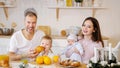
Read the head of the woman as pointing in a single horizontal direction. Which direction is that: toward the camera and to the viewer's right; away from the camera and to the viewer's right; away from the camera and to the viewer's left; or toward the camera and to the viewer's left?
toward the camera and to the viewer's left

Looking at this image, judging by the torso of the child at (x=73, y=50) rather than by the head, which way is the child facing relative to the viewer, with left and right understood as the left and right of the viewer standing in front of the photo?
facing the viewer and to the left of the viewer

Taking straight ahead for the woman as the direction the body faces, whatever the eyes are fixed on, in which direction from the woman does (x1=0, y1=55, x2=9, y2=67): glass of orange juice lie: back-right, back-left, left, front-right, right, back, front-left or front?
front

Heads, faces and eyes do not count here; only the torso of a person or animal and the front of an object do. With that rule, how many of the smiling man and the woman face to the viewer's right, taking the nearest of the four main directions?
0

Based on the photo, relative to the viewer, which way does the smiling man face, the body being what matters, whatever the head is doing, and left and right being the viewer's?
facing the viewer

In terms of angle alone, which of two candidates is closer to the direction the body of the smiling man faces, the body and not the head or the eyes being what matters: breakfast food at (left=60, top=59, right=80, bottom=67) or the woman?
the breakfast food

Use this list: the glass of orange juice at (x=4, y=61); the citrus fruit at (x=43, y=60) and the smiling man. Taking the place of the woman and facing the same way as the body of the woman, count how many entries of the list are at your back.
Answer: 0

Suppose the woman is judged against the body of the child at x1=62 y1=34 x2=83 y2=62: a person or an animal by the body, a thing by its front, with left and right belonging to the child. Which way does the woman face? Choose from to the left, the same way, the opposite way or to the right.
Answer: the same way

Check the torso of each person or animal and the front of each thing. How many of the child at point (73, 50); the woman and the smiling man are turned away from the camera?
0

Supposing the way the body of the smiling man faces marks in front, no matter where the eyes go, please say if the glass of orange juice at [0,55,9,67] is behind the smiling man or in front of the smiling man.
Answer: in front

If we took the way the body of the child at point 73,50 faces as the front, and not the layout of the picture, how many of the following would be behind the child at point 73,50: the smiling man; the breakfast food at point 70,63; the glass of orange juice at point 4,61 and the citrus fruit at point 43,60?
0

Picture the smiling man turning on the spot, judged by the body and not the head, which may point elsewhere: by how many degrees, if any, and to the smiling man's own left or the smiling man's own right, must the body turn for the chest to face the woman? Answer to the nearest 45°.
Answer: approximately 90° to the smiling man's own left

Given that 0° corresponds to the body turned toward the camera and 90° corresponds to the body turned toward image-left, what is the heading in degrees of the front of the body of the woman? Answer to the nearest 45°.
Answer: approximately 45°

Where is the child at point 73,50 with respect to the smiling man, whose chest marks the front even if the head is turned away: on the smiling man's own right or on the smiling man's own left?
on the smiling man's own left

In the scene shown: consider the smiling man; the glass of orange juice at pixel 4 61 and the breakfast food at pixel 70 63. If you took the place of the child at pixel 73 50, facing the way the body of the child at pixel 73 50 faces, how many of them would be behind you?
0

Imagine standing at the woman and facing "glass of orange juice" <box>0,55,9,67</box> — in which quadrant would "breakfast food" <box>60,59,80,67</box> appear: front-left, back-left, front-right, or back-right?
front-left
